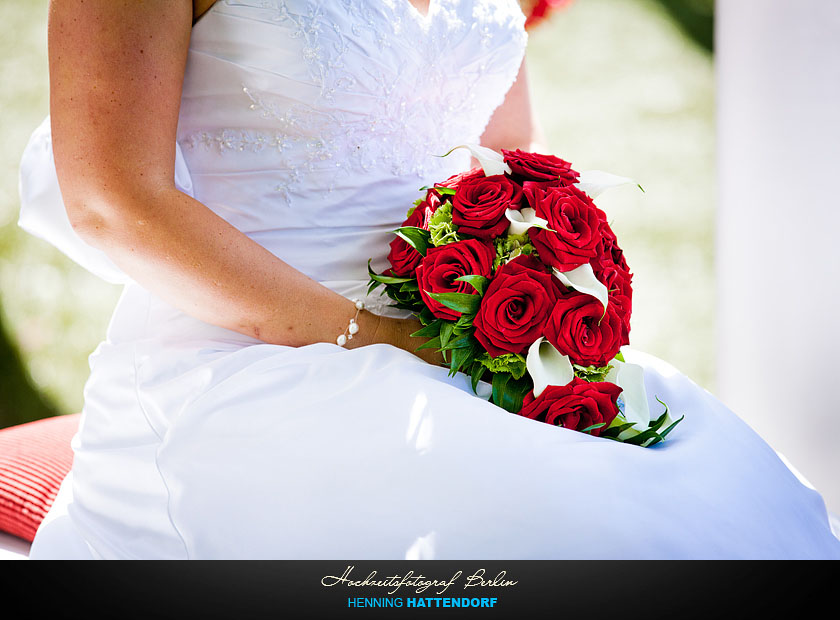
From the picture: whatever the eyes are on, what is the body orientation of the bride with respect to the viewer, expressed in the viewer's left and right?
facing the viewer and to the right of the viewer
